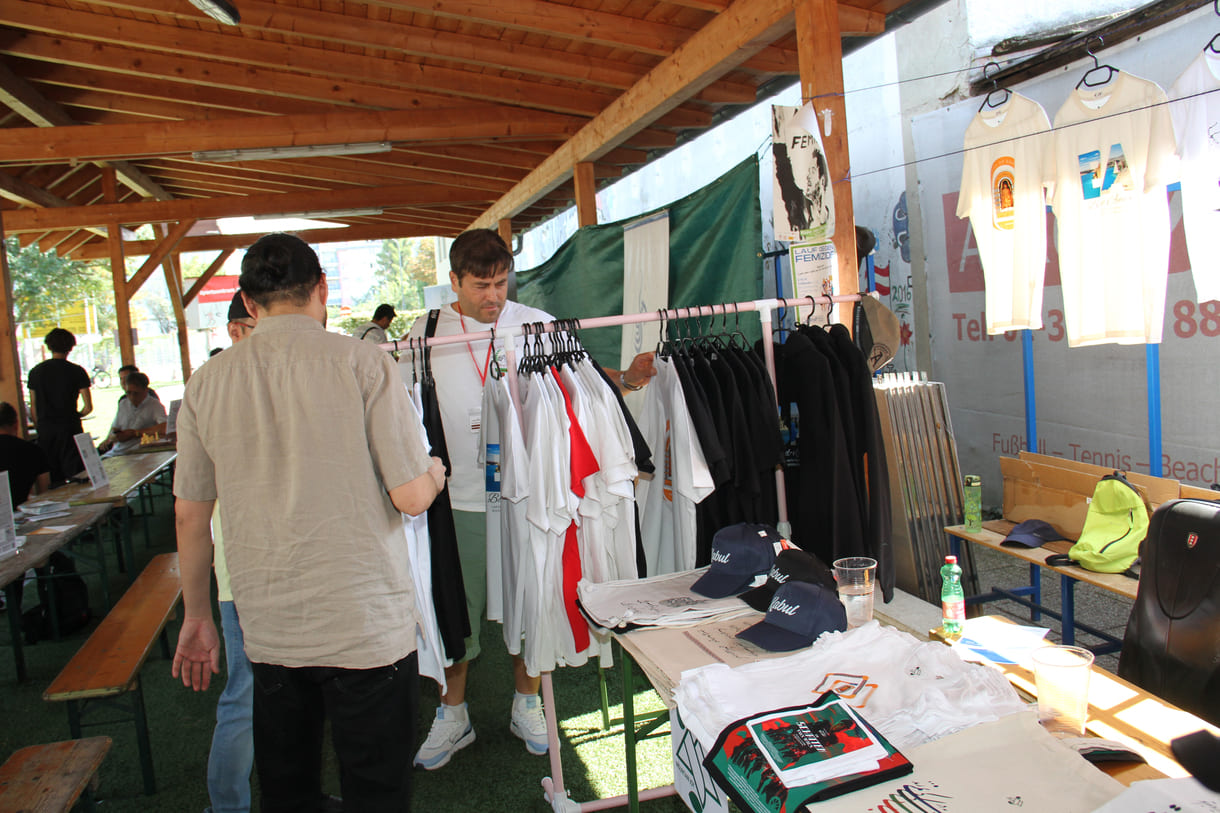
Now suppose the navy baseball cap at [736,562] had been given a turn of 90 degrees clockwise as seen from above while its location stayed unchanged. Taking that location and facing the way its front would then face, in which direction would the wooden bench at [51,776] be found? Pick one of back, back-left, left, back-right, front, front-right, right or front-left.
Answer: front-left

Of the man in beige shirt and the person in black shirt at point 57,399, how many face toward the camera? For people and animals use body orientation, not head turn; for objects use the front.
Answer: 0

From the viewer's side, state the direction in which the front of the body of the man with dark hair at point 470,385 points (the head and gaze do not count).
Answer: toward the camera

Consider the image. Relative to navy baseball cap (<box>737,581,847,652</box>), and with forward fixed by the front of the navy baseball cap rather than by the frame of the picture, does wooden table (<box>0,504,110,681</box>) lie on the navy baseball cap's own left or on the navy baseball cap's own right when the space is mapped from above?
on the navy baseball cap's own right

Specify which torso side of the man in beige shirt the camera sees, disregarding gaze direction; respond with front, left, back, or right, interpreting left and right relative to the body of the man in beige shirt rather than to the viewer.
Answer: back

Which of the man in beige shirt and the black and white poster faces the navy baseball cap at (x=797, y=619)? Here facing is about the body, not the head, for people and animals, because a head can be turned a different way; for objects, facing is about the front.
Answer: the black and white poster

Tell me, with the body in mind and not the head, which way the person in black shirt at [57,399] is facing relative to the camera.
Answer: away from the camera

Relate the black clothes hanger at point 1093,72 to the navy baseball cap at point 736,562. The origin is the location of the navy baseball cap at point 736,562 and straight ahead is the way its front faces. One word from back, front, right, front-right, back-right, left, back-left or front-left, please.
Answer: back

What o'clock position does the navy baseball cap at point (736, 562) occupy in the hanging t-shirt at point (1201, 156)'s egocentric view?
The navy baseball cap is roughly at 1 o'clock from the hanging t-shirt.

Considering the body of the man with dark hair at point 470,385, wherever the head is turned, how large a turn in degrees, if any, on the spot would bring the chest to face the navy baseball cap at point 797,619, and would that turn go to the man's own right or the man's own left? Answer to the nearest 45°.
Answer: approximately 45° to the man's own left

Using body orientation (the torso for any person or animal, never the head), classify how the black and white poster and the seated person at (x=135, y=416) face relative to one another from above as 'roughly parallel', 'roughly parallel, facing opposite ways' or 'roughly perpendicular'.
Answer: roughly parallel

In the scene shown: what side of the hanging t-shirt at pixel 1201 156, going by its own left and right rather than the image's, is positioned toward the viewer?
front
